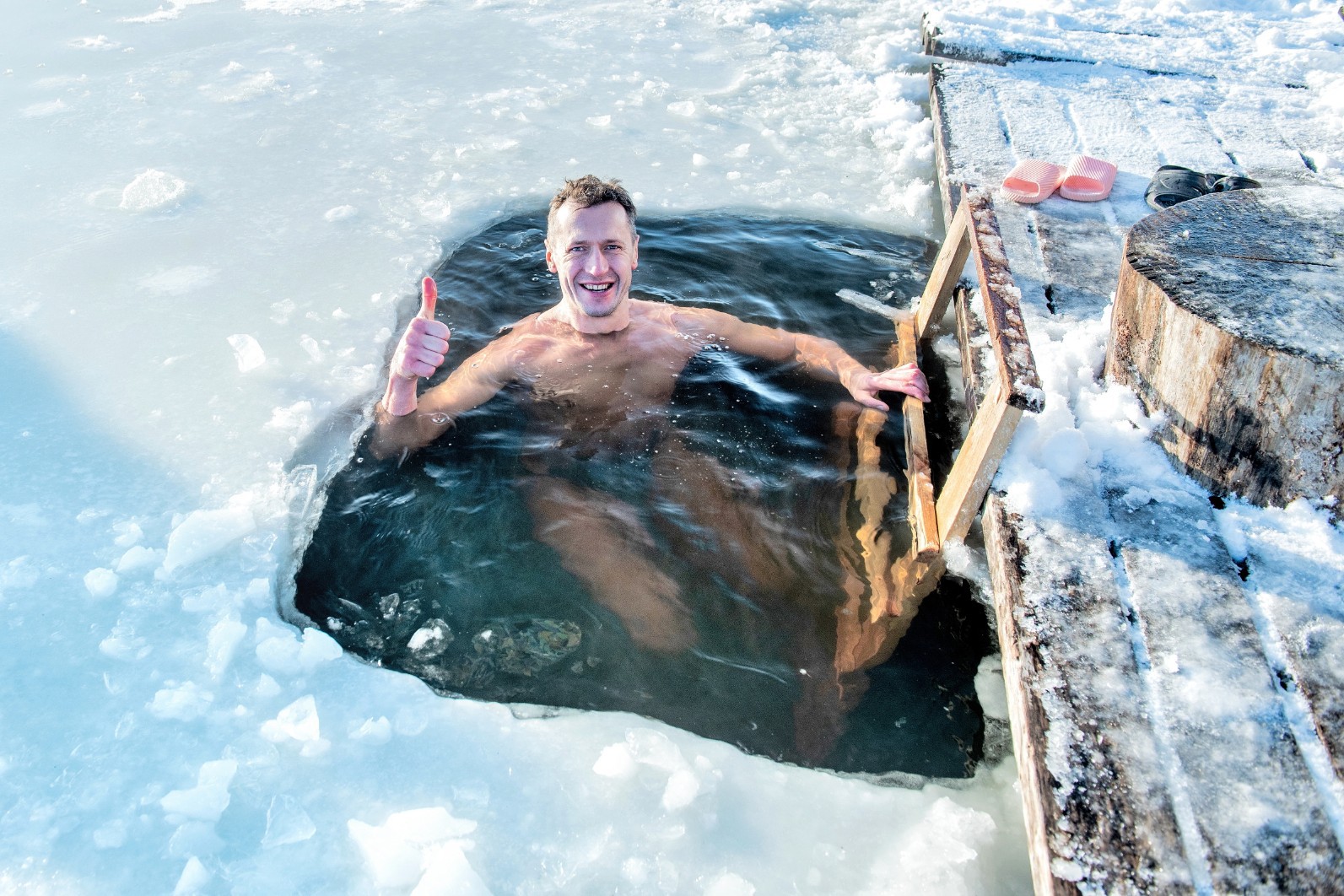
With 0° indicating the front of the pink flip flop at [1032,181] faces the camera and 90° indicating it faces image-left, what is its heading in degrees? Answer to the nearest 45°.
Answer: approximately 45°

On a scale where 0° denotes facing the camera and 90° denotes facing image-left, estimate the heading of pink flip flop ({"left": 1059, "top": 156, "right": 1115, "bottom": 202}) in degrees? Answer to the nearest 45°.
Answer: approximately 45°

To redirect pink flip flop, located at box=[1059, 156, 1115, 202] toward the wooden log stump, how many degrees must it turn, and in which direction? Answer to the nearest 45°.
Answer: approximately 45° to its left

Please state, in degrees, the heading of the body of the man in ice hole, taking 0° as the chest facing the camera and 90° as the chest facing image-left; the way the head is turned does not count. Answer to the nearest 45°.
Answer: approximately 0°
